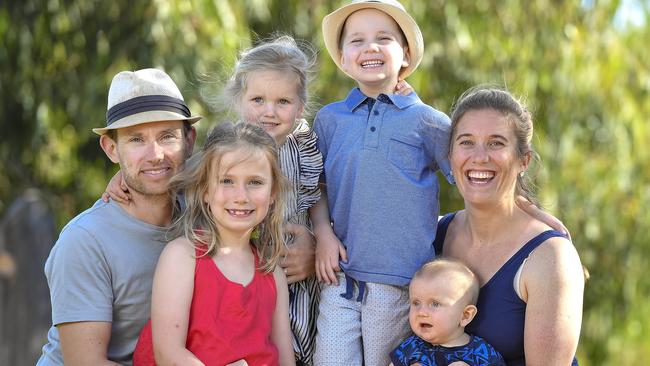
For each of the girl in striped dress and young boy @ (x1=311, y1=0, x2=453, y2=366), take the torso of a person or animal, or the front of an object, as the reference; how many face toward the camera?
2

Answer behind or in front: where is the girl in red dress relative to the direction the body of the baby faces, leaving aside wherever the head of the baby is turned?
in front

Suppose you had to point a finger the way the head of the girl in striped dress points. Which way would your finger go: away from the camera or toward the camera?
toward the camera

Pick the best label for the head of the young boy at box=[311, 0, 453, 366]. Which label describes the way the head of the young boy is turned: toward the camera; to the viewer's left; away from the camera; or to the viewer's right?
toward the camera

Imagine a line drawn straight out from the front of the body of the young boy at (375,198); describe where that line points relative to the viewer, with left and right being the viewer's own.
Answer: facing the viewer

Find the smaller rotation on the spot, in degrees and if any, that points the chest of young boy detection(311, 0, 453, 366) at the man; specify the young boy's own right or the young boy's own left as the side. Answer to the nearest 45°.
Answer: approximately 90° to the young boy's own right

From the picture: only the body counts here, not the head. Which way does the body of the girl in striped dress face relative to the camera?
toward the camera

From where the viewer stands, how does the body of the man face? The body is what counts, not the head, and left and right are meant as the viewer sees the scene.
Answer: facing the viewer and to the right of the viewer

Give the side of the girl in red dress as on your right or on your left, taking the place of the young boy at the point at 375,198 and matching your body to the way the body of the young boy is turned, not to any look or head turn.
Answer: on your right

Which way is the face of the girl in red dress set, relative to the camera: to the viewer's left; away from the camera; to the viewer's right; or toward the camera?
toward the camera

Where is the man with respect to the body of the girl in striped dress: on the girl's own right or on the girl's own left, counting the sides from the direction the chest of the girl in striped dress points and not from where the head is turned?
on the girl's own right

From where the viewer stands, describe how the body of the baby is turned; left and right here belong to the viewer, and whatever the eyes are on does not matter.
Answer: facing the viewer and to the left of the viewer

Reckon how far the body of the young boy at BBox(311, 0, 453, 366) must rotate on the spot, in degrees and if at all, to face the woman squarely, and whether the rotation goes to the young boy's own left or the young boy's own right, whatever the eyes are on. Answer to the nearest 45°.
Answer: approximately 90° to the young boy's own left
